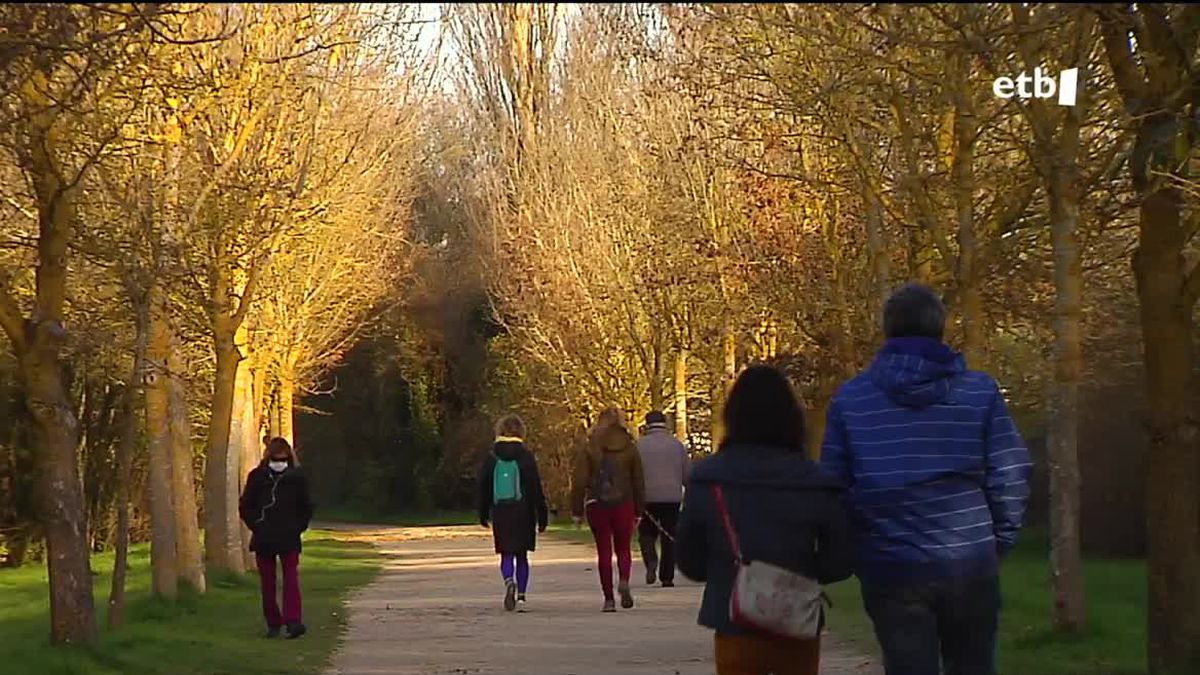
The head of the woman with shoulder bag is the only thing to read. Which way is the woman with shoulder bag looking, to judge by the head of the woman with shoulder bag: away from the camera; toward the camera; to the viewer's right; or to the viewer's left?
away from the camera

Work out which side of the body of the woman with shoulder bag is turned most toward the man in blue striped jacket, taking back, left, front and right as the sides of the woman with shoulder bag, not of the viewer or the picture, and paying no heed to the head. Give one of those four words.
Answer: right

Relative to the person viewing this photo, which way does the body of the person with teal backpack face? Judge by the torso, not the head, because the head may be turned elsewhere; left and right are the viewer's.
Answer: facing away from the viewer

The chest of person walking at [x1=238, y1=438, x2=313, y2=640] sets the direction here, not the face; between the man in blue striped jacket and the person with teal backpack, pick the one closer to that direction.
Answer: the man in blue striped jacket

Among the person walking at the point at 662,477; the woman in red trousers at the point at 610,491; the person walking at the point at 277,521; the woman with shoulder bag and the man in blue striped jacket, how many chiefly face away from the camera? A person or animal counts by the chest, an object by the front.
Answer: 4

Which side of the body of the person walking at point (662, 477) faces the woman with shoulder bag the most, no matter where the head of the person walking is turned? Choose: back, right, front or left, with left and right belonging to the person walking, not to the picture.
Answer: back

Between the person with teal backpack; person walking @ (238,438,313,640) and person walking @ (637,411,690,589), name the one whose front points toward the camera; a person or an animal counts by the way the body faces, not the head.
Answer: person walking @ (238,438,313,640)

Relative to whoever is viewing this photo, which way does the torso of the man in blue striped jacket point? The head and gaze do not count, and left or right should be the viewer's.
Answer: facing away from the viewer

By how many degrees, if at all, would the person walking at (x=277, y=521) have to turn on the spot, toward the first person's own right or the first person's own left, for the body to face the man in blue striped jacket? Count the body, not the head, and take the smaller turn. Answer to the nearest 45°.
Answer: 0° — they already face them

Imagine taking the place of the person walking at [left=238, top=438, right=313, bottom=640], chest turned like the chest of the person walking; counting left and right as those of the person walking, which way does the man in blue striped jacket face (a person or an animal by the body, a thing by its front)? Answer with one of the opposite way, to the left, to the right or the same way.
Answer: the opposite way

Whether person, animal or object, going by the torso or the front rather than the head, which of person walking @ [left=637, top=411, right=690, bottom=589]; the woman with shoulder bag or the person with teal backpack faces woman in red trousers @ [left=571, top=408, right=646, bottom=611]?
the woman with shoulder bag

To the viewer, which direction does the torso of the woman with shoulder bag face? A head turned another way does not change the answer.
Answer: away from the camera

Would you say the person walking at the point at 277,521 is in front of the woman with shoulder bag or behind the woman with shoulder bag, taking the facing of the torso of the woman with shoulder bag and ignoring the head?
in front

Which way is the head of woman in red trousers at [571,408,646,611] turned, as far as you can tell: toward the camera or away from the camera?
away from the camera

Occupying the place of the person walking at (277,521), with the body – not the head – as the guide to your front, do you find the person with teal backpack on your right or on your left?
on your left

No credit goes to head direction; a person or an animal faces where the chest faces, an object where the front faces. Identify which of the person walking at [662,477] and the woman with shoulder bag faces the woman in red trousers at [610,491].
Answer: the woman with shoulder bag

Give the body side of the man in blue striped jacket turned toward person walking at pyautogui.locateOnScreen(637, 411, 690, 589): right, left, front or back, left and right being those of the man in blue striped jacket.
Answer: front

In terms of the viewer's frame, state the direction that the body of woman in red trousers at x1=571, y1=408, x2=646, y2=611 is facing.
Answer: away from the camera

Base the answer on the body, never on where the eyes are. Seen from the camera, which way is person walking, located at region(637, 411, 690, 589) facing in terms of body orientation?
away from the camera
